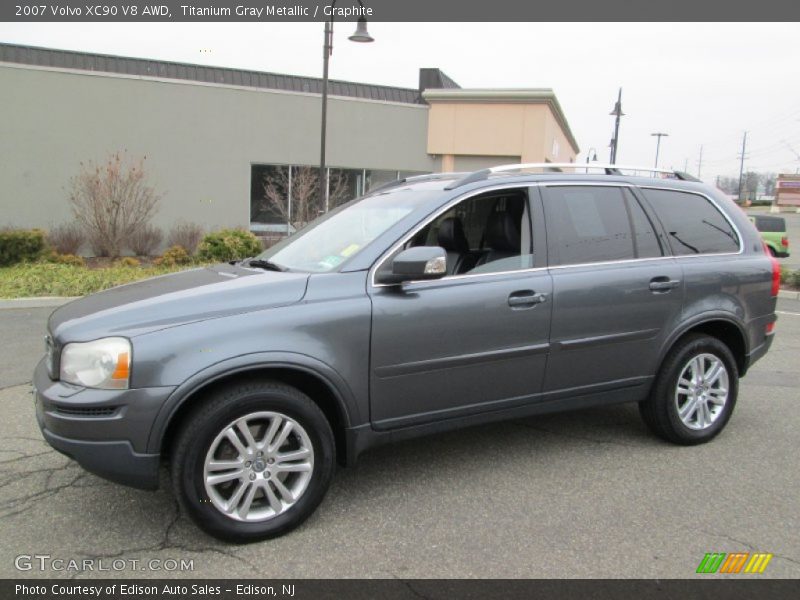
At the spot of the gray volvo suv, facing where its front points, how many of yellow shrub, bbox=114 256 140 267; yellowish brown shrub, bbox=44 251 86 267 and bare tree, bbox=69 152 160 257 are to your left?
0

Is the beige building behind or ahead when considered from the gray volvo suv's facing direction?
behind

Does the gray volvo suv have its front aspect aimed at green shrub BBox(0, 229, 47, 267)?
no

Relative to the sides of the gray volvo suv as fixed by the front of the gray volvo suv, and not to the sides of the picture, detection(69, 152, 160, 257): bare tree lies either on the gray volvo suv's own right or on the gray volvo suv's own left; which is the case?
on the gray volvo suv's own right

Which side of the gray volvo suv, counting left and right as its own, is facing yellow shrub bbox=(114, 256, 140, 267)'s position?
right

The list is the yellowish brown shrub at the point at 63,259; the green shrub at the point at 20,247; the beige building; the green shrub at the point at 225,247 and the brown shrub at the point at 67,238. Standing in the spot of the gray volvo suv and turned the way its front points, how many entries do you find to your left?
0

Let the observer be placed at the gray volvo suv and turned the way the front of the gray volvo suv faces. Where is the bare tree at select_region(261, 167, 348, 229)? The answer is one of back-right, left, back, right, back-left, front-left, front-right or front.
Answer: back-right

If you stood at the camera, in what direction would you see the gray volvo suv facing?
facing the viewer and to the left of the viewer

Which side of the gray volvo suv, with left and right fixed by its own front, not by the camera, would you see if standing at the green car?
back

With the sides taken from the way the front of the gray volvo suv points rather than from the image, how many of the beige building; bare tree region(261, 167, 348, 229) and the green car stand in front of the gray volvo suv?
0

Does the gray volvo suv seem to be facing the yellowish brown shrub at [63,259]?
no

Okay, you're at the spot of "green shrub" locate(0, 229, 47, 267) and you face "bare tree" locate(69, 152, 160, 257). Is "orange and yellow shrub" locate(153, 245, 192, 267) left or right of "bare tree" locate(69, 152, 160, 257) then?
right

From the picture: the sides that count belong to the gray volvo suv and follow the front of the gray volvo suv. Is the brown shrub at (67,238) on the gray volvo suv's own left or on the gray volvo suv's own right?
on the gray volvo suv's own right

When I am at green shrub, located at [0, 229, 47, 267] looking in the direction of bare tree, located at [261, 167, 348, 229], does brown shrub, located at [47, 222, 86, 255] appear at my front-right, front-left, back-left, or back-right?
front-left

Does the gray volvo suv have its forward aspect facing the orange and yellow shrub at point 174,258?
no
